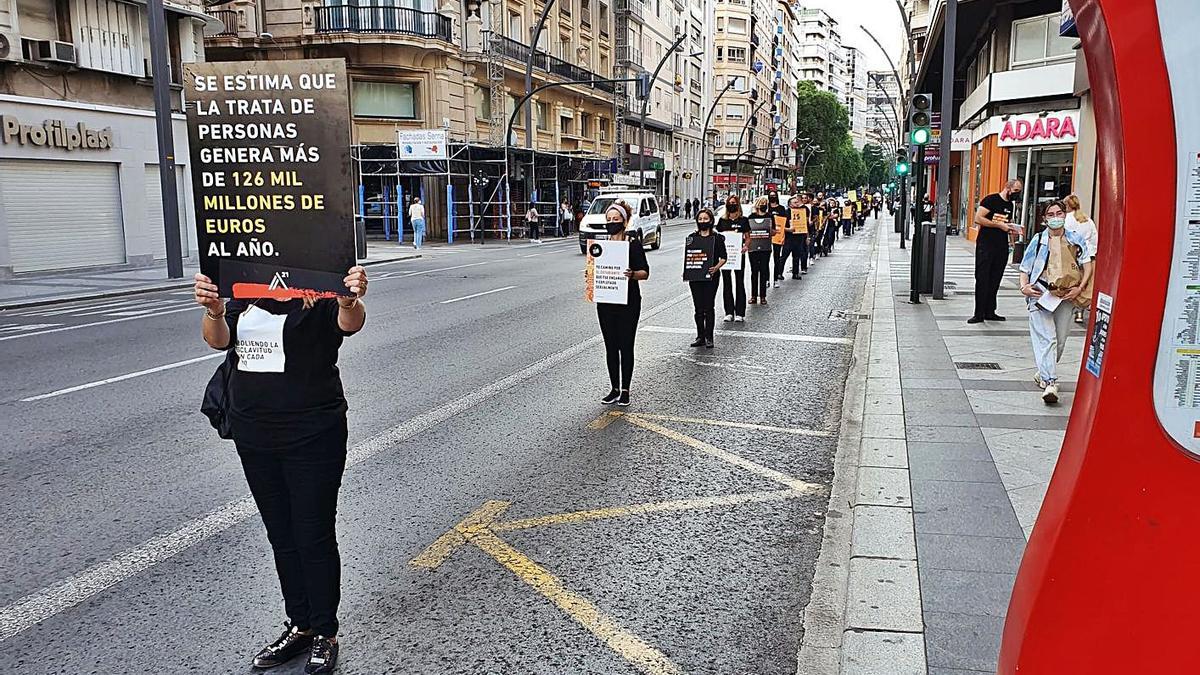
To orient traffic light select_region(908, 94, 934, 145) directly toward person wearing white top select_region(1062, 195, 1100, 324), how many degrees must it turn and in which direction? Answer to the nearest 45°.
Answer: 0° — it already faces them

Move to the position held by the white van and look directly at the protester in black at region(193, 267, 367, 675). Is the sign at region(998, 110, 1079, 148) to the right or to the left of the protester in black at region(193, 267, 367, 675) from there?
left

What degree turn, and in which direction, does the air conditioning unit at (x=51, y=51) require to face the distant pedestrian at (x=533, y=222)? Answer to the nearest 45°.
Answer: approximately 90° to its left

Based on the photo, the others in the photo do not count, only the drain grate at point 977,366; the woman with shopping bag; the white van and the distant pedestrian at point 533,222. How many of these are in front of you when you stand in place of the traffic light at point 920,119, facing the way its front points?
2

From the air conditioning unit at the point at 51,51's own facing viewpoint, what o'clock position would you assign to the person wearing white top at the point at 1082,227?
The person wearing white top is roughly at 1 o'clock from the air conditioning unit.

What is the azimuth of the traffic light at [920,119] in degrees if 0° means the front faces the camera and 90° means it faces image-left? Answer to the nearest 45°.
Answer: approximately 0°
